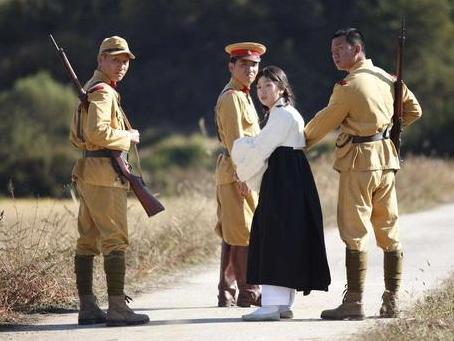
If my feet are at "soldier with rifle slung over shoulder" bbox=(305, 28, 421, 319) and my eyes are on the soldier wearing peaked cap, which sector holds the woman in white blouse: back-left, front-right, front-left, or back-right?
front-left

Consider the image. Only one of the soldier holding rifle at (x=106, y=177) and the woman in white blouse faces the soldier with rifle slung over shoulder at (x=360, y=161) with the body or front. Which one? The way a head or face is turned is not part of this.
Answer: the soldier holding rifle at (x=106, y=177)

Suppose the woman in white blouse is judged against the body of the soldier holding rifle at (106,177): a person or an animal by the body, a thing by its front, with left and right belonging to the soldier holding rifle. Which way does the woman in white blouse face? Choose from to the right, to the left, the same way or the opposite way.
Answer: the opposite way

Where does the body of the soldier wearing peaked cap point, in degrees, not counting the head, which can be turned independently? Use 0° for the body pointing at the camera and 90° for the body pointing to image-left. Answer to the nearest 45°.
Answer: approximately 315°

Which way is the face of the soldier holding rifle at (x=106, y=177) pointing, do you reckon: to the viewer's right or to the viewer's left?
to the viewer's right

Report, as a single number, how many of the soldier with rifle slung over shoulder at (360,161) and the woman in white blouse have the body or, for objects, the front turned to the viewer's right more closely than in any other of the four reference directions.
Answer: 0

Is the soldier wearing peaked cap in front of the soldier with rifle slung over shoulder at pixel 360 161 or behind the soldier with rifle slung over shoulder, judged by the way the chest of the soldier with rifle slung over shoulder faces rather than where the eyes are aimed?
in front
